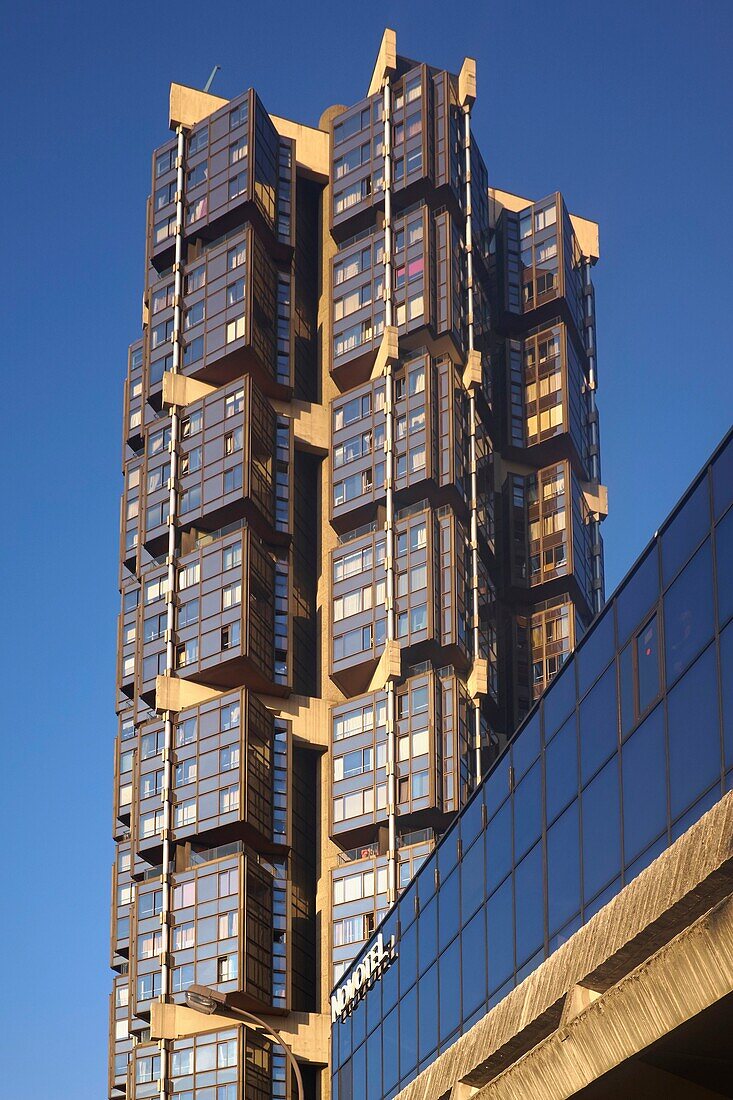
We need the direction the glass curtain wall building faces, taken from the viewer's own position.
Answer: facing the viewer and to the left of the viewer
